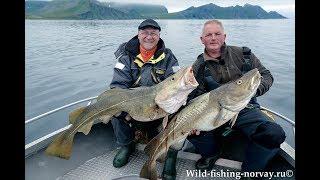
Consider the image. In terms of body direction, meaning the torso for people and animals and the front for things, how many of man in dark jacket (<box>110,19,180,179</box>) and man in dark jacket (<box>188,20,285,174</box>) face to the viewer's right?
0

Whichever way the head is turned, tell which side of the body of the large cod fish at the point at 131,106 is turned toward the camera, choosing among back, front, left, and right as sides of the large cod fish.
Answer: right

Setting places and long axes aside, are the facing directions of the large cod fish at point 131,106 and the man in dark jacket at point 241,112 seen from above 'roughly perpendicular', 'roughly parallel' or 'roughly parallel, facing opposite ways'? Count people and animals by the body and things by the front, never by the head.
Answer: roughly perpendicular

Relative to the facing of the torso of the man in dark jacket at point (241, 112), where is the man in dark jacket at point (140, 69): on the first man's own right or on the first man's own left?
on the first man's own right

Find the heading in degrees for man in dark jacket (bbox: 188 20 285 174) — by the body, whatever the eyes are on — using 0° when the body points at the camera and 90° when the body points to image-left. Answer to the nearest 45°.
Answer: approximately 0°

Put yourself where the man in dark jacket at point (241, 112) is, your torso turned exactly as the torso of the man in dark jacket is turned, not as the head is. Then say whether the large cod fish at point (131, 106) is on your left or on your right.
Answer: on your right
